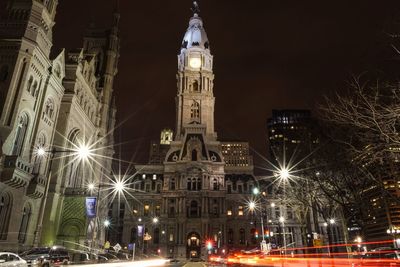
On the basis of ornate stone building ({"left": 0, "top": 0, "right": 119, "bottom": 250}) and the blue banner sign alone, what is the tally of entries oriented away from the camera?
0

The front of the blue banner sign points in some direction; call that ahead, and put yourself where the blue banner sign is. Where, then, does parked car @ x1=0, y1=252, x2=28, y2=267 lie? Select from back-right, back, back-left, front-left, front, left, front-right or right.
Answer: front-right

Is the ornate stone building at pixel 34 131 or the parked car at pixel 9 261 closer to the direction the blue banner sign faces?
the parked car

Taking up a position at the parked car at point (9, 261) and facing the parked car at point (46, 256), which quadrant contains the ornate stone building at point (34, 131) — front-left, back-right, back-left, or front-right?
front-left

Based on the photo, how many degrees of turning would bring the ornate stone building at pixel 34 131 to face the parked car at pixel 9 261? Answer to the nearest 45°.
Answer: approximately 45° to its right

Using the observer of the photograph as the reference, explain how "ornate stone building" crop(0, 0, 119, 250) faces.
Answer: facing the viewer and to the right of the viewer

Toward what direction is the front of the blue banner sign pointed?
toward the camera
